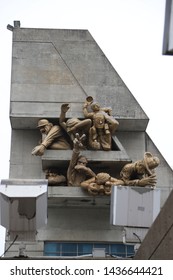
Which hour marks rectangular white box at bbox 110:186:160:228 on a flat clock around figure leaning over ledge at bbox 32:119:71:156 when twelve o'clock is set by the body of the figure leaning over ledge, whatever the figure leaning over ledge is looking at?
The rectangular white box is roughly at 8 o'clock from the figure leaning over ledge.

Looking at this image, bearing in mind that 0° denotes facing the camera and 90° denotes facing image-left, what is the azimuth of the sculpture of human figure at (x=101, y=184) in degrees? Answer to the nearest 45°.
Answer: approximately 0°

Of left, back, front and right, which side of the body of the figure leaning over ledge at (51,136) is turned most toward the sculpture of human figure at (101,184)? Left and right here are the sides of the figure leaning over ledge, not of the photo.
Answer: left

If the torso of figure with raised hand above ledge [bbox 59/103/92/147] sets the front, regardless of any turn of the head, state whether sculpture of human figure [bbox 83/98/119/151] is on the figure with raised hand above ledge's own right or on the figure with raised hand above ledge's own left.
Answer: on the figure with raised hand above ledge's own left

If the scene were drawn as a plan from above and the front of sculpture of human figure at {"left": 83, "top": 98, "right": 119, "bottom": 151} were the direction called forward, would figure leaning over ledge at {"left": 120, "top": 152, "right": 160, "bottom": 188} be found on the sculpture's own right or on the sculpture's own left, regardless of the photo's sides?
on the sculpture's own left

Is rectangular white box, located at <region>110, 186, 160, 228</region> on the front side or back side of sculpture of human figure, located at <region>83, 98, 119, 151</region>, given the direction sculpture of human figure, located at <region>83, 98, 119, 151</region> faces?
on the front side

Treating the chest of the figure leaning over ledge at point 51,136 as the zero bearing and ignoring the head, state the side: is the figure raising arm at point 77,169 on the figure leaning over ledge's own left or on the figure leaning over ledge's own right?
on the figure leaning over ledge's own left
